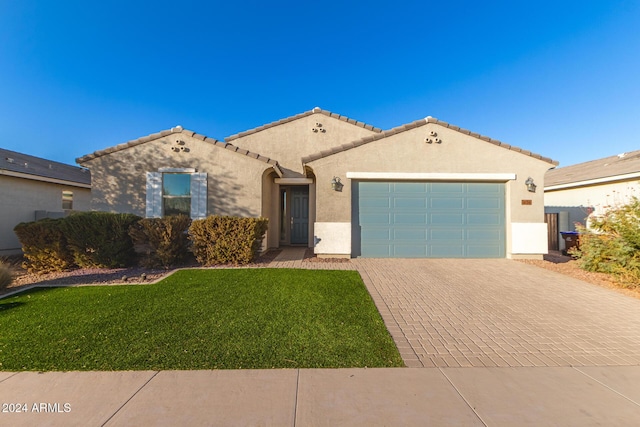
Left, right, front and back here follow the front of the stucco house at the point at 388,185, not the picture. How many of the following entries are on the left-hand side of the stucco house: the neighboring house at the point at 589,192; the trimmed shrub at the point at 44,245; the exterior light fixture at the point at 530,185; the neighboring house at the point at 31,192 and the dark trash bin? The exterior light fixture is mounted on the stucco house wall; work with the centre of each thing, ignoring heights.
3

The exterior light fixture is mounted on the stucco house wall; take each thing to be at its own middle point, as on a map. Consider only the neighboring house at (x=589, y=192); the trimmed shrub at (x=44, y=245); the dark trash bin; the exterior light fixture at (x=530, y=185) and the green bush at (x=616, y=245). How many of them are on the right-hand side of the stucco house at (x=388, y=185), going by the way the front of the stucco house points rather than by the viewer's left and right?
1

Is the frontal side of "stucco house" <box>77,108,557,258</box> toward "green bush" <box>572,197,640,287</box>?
no

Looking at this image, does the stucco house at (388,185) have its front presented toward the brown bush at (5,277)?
no

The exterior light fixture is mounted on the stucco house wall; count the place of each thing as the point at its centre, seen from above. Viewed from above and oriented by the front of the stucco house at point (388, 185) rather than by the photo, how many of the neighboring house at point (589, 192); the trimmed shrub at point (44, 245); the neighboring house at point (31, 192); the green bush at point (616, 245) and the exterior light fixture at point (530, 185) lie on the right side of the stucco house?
2

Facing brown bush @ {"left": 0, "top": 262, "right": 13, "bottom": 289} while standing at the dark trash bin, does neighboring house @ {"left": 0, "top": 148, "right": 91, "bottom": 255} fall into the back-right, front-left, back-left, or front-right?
front-right

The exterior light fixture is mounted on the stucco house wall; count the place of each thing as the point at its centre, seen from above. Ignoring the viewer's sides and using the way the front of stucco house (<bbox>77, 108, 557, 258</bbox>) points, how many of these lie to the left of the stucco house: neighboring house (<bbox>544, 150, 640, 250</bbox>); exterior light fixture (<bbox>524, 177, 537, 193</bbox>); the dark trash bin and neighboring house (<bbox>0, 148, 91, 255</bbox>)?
3

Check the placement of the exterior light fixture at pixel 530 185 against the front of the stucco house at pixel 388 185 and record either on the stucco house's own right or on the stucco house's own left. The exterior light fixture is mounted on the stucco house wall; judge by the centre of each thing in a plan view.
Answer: on the stucco house's own left

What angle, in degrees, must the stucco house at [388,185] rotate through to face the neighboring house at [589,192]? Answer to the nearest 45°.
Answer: approximately 90° to its left

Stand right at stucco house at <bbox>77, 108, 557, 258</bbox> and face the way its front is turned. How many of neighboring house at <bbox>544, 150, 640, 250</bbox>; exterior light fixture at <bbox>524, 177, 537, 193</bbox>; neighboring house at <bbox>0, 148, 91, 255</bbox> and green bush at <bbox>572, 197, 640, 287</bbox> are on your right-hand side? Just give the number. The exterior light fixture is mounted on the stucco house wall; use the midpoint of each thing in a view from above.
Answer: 1

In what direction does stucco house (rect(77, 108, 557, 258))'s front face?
toward the camera

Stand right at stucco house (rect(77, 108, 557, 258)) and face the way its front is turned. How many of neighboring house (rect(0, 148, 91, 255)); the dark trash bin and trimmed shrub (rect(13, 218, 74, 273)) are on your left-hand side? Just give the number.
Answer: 1

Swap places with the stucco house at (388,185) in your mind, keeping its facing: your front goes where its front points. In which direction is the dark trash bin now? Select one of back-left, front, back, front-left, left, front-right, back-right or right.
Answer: left

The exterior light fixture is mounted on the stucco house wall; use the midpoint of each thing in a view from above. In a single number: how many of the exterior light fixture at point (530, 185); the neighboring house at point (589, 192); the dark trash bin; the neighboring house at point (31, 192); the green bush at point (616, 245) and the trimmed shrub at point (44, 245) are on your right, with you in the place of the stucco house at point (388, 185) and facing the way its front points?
2

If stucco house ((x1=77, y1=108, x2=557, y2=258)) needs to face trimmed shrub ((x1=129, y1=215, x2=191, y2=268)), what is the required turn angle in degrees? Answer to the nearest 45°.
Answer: approximately 90° to its right

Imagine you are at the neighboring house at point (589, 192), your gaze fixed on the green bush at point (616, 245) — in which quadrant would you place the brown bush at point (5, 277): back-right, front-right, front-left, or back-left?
front-right

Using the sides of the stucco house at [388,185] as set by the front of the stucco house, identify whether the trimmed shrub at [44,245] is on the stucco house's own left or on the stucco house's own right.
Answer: on the stucco house's own right
